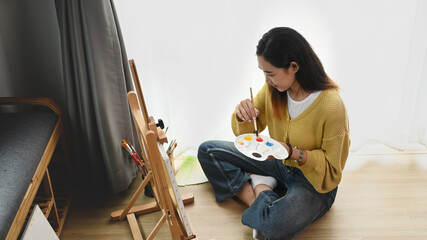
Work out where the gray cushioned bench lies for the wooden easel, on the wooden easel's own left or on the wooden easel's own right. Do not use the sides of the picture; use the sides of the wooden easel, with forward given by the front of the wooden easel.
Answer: on the wooden easel's own left

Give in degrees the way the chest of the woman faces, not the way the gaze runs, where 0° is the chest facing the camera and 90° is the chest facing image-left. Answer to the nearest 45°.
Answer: approximately 45°

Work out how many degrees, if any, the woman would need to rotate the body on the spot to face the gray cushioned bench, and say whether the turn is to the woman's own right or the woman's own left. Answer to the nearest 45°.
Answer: approximately 45° to the woman's own right

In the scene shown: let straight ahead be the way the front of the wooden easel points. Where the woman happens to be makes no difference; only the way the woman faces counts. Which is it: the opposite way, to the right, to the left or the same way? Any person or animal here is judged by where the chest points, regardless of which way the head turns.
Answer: the opposite way

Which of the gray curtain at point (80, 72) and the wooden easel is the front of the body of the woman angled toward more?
the wooden easel

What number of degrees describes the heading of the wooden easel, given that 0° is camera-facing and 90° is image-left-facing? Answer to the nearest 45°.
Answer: approximately 225°

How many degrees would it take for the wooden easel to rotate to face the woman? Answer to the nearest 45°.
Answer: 0° — it already faces them

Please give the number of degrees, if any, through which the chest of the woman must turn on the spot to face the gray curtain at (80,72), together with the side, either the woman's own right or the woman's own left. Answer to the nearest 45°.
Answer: approximately 45° to the woman's own right
